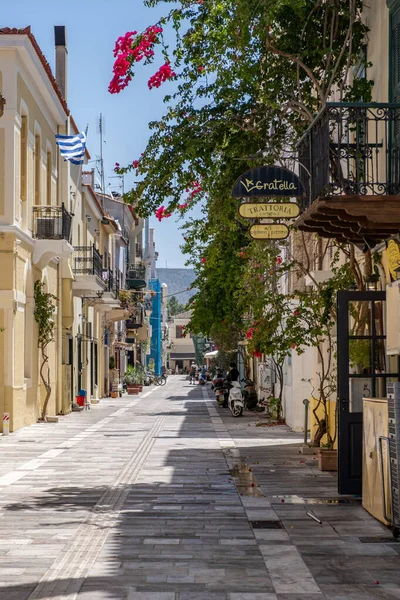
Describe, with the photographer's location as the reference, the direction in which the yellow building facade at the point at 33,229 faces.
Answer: facing to the right of the viewer

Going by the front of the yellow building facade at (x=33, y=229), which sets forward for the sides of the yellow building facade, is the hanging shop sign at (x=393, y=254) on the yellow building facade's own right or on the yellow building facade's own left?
on the yellow building facade's own right

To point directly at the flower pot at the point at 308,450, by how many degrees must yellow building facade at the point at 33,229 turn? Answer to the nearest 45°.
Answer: approximately 45° to its right
